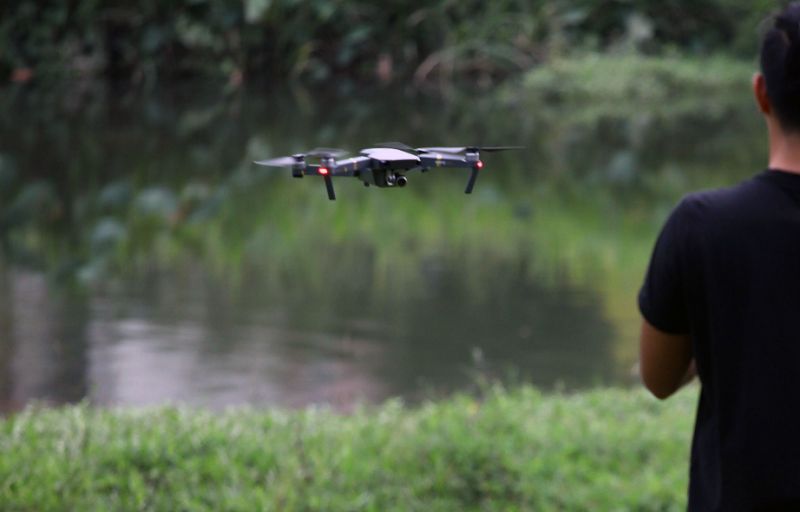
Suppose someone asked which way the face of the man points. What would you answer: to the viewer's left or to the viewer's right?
to the viewer's left

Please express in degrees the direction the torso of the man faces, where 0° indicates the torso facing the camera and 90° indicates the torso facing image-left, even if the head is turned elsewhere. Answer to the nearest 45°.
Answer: approximately 180°
